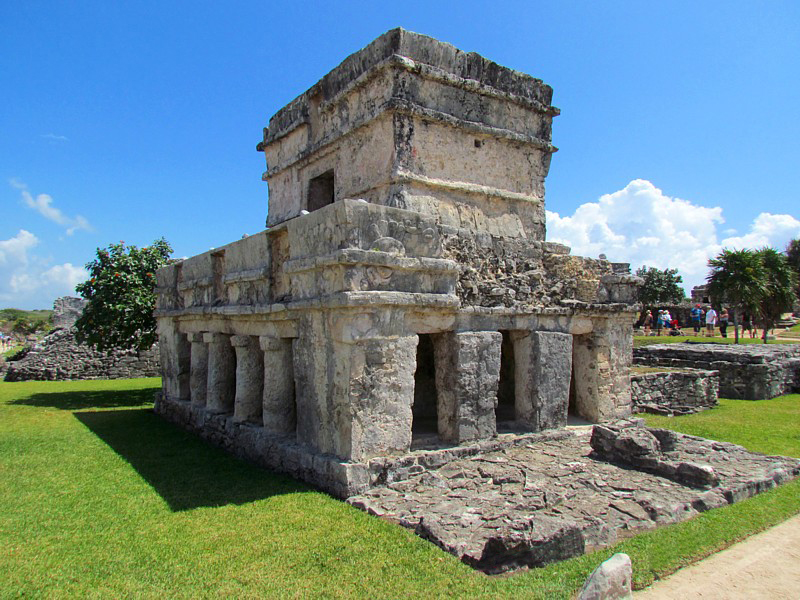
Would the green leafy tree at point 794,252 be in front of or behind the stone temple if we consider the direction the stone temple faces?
behind

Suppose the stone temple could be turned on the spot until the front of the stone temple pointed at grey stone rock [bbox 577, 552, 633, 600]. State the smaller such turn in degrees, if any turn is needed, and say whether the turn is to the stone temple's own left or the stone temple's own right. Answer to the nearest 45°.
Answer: approximately 45° to the stone temple's own left

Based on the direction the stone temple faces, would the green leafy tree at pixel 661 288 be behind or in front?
behind

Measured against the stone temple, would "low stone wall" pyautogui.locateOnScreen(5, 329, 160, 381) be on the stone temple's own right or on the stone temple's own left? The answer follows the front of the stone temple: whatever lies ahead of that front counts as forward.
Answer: on the stone temple's own right

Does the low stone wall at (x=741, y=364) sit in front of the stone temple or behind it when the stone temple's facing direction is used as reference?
behind

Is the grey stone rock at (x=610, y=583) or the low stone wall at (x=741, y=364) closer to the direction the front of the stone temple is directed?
the grey stone rock

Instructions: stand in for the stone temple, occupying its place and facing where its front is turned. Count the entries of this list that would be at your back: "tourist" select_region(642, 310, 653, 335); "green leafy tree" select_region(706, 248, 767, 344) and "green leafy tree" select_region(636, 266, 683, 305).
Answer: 3
